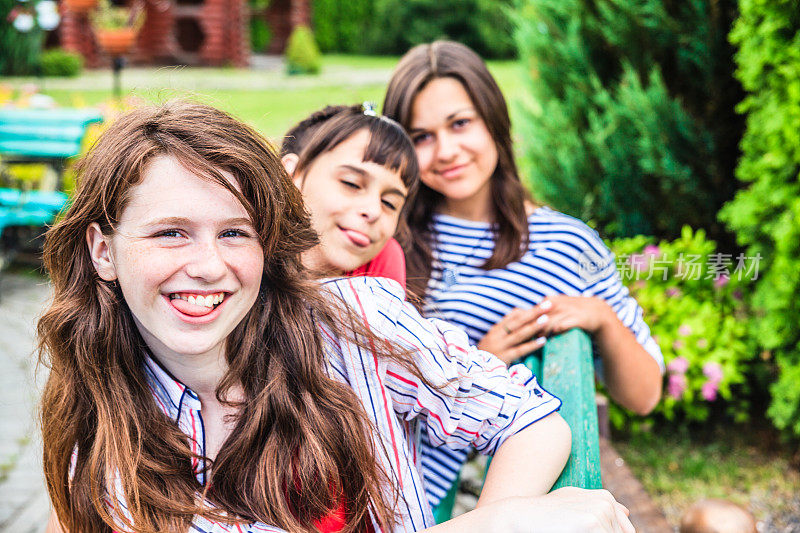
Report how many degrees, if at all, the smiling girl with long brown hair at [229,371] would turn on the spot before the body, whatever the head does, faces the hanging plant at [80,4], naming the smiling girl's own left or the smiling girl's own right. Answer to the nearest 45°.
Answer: approximately 180°

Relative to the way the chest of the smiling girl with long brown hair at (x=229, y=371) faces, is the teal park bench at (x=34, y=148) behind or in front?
behind

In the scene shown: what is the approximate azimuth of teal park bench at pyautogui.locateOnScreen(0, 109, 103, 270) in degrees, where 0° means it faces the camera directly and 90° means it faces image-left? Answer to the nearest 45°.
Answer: approximately 0°

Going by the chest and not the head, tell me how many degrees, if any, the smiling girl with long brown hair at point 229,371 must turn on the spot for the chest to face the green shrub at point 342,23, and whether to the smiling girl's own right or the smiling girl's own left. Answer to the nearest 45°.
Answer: approximately 180°

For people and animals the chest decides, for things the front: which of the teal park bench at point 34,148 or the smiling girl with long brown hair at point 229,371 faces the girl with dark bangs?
the teal park bench

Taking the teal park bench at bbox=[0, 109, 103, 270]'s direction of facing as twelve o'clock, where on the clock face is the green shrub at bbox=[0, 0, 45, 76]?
The green shrub is roughly at 6 o'clock from the teal park bench.

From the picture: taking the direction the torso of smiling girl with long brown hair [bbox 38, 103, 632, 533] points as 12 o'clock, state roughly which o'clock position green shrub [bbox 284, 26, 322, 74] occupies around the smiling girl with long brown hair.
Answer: The green shrub is roughly at 6 o'clock from the smiling girl with long brown hair.

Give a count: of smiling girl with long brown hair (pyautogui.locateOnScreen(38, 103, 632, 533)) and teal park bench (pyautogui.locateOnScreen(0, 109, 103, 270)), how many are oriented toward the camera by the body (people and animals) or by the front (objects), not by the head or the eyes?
2

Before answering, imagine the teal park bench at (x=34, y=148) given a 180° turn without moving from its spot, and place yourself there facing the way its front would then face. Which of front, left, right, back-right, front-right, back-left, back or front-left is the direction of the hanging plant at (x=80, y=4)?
front

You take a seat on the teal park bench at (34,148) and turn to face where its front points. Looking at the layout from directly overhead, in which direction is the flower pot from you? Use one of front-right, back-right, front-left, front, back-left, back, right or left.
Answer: back

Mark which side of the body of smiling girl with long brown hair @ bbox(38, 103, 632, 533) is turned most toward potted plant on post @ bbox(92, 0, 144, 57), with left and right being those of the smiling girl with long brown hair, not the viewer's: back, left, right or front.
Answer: back
